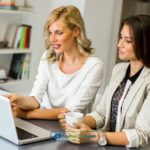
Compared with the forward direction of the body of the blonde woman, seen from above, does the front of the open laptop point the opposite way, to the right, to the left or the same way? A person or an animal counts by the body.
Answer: the opposite way

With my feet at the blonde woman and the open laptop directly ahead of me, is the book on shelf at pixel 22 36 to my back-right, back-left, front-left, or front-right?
back-right

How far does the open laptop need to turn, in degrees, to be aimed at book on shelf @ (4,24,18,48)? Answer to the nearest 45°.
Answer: approximately 45° to its left

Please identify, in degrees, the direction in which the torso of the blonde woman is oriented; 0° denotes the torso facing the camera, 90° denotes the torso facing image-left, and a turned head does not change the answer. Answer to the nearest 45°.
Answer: approximately 45°

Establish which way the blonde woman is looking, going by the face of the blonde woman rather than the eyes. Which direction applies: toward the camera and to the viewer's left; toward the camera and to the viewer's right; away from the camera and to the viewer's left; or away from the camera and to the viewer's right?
toward the camera and to the viewer's left

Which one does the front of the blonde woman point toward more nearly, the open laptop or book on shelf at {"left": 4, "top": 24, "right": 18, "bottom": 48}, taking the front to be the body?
the open laptop

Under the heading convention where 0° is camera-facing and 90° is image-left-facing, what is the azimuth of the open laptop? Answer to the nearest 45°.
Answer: approximately 225°

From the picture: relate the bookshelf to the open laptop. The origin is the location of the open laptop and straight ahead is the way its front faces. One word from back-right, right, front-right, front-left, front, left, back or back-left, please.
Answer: front-left

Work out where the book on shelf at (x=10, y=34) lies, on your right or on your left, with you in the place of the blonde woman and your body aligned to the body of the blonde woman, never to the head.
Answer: on your right
